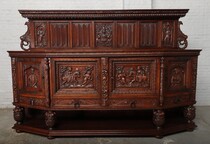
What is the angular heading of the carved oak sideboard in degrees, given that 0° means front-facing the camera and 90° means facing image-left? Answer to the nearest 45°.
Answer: approximately 0°
